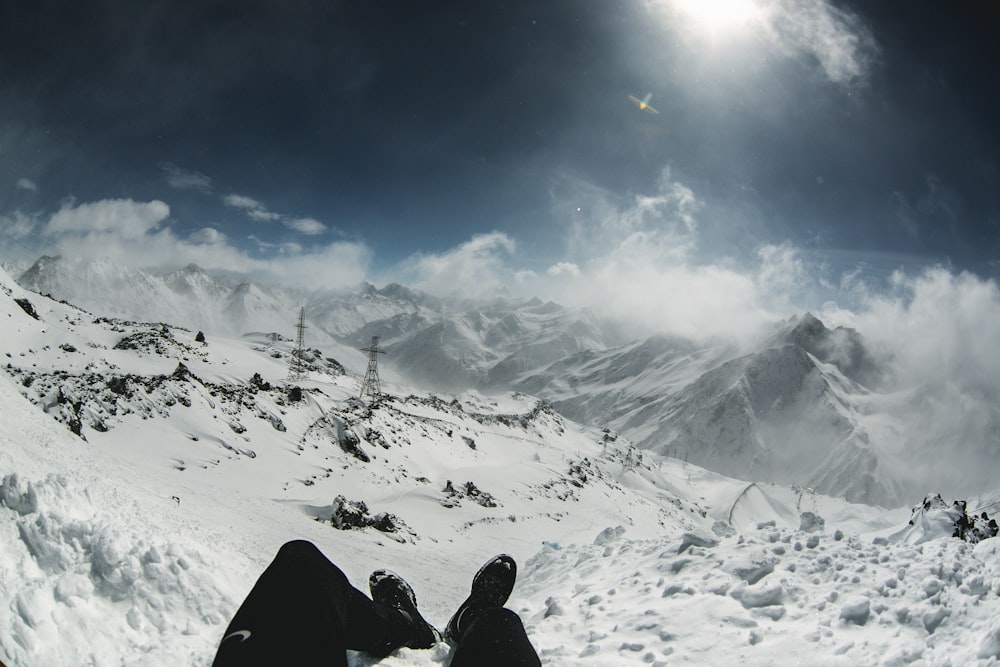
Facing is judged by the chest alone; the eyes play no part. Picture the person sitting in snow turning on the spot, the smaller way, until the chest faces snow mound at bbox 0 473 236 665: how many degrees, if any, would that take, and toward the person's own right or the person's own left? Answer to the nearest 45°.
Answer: approximately 45° to the person's own left

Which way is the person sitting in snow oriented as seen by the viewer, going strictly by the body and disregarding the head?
away from the camera
